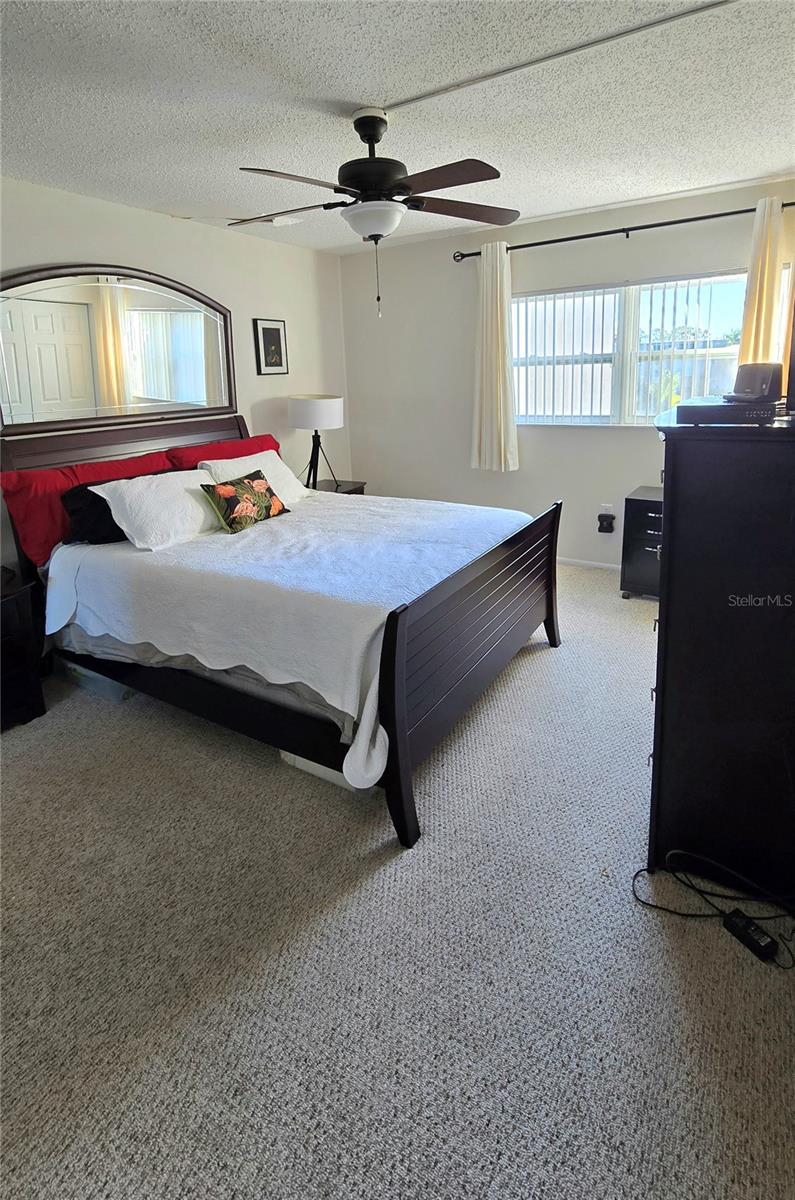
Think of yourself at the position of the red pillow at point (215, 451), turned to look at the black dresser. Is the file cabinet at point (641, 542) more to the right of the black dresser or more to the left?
left

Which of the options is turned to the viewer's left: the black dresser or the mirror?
the black dresser

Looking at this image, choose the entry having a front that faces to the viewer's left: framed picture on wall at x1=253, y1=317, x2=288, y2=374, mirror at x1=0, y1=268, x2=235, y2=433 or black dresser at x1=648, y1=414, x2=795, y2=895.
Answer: the black dresser

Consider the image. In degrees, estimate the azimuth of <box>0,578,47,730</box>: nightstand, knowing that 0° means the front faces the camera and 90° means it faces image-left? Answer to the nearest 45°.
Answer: approximately 315°

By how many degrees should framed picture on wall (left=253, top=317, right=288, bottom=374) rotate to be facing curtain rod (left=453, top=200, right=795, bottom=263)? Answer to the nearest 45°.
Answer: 0° — it already faces it

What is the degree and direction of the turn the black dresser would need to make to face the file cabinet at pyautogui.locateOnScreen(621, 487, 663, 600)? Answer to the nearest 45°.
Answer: approximately 90° to its right

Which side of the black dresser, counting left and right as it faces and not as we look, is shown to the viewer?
left
